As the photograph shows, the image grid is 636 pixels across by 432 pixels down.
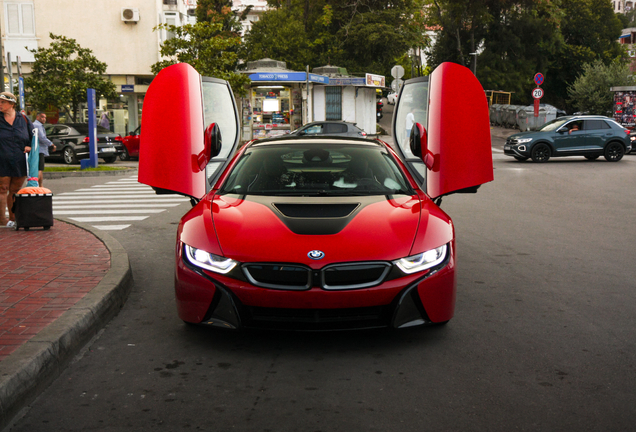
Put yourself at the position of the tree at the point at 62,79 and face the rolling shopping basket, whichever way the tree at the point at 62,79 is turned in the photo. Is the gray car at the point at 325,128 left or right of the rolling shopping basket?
left

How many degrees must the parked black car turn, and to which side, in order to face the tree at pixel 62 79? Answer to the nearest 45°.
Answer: approximately 45° to its right

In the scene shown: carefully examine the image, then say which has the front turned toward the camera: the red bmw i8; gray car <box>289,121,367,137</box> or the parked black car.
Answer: the red bmw i8

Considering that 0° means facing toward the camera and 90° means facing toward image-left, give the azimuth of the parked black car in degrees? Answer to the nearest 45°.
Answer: approximately 135°

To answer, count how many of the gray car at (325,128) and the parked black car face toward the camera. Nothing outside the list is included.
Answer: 0

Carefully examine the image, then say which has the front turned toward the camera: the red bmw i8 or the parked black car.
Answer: the red bmw i8

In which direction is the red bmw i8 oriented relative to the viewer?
toward the camera

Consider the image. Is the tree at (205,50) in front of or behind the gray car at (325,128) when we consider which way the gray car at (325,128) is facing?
in front
